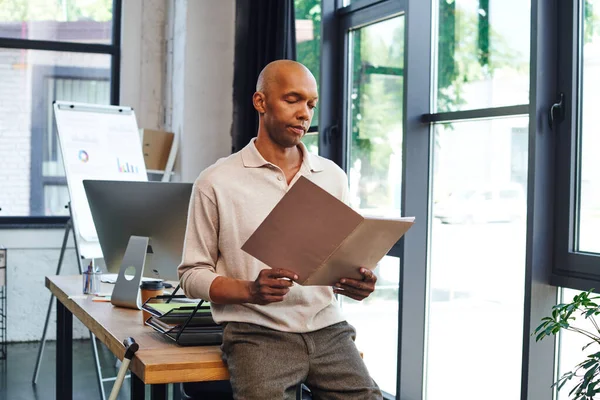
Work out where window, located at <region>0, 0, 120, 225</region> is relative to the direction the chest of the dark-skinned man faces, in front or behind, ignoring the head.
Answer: behind

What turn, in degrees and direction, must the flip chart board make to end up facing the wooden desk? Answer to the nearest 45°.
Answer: approximately 45° to its right

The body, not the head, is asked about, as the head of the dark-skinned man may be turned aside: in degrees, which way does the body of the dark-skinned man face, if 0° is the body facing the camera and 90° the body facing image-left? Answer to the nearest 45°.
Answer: approximately 315°

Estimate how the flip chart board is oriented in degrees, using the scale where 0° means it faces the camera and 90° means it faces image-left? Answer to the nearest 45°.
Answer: approximately 315°
